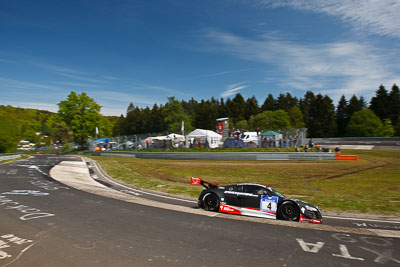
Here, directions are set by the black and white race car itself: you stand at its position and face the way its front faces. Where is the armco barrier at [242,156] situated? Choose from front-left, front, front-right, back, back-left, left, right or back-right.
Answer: left

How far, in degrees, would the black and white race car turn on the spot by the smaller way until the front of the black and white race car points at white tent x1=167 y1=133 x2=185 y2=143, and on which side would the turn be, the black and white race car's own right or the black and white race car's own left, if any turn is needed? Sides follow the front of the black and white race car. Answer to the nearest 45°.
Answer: approximately 135° to the black and white race car's own left

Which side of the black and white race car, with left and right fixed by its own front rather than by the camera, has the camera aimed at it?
right
